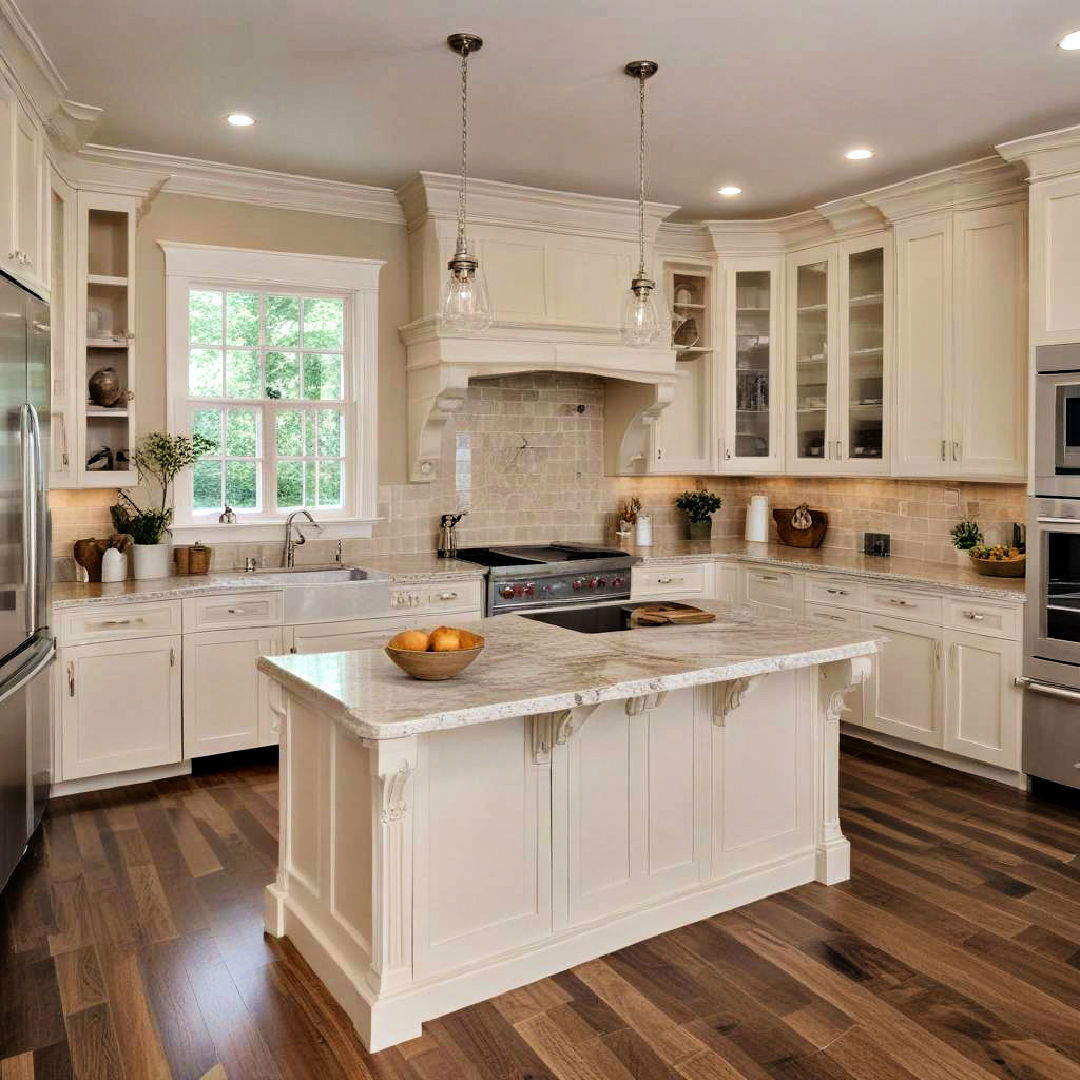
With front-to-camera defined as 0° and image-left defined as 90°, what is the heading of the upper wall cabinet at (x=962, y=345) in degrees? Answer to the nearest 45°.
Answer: approximately 45°

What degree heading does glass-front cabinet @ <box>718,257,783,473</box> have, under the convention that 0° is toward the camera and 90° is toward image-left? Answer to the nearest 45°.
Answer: approximately 0°

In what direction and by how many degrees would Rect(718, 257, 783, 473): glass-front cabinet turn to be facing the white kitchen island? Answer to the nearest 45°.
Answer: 0° — it already faces it

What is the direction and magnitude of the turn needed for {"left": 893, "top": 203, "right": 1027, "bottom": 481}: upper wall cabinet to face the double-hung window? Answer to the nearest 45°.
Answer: approximately 45° to its right

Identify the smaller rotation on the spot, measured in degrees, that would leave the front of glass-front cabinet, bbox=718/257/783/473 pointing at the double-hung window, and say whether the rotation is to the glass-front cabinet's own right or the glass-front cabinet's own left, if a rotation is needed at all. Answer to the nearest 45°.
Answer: approximately 45° to the glass-front cabinet's own right

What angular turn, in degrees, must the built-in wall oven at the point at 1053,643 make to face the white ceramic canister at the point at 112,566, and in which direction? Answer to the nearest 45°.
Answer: approximately 45° to its right
